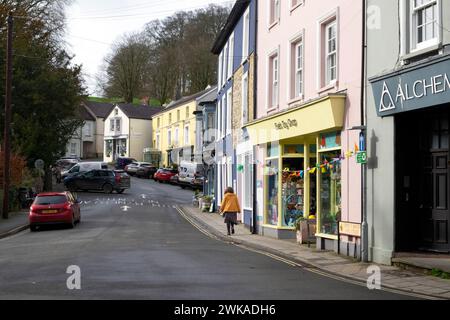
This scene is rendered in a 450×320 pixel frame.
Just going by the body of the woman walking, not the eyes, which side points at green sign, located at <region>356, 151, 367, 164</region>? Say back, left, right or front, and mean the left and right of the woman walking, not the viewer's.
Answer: back

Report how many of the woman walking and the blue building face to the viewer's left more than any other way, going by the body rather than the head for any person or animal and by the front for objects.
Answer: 1

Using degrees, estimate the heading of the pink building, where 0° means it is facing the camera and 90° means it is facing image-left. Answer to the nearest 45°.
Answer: approximately 45°

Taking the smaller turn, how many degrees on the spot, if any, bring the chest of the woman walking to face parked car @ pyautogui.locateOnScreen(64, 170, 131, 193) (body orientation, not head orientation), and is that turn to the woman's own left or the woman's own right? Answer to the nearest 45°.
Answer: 0° — they already face it

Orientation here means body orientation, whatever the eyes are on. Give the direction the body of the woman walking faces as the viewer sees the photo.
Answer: away from the camera

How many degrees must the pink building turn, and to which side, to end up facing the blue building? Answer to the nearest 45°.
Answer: approximately 135° to its right

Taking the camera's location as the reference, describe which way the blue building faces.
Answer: facing to the left of the viewer

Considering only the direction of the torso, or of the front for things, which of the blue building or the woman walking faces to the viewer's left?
the blue building
